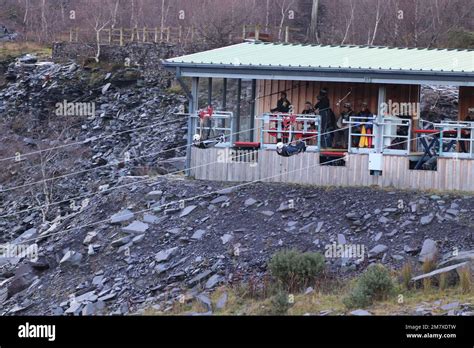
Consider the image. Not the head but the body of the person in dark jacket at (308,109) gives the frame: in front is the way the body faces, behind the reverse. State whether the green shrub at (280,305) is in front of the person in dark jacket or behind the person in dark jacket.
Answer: in front

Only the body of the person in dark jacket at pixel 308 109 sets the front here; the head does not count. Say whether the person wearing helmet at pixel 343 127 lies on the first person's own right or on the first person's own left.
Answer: on the first person's own left

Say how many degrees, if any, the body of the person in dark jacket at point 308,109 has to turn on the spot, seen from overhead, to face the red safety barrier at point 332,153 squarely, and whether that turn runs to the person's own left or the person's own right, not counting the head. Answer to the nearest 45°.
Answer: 0° — they already face it

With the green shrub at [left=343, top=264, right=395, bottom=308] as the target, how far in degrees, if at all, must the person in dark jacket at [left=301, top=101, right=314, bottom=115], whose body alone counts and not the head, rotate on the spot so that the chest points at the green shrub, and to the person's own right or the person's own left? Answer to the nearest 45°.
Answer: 0° — they already face it

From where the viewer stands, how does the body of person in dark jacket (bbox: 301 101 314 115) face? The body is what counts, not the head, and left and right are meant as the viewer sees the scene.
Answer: facing the viewer

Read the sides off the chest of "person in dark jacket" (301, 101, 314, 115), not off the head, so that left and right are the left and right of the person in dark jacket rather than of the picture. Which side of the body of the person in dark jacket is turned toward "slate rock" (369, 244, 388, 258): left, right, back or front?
front

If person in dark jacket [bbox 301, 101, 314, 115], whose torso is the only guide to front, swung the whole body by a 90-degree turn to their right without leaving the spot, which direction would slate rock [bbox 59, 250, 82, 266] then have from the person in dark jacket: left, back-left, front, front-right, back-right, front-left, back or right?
front-left

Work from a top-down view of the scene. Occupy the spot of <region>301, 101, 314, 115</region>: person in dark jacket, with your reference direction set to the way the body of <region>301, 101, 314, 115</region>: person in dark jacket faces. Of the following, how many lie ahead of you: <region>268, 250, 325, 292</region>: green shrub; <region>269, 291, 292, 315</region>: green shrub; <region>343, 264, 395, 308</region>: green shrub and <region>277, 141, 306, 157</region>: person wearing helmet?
4

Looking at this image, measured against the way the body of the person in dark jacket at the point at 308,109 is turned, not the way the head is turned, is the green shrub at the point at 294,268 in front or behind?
in front

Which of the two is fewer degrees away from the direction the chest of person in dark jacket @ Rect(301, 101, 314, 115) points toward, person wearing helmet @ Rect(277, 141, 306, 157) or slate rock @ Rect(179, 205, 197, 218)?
the person wearing helmet

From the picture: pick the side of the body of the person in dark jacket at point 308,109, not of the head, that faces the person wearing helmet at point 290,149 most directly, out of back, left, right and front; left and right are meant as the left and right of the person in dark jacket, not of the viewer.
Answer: front
